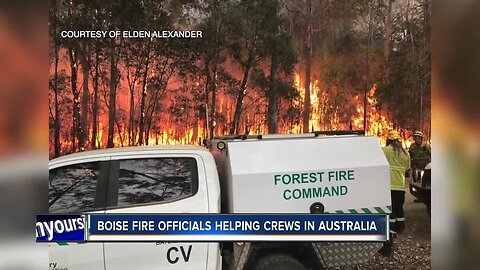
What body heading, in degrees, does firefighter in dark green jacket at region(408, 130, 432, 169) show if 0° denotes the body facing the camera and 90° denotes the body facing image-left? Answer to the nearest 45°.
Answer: approximately 0°

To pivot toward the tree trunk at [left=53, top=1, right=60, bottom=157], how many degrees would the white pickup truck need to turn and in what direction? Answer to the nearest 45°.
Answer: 0° — it already faces it

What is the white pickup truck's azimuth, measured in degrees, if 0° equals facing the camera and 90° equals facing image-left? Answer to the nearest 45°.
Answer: approximately 90°

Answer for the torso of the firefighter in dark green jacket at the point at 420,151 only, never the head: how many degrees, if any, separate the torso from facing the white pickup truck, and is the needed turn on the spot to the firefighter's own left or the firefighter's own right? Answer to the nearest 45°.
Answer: approximately 45° to the firefighter's own right

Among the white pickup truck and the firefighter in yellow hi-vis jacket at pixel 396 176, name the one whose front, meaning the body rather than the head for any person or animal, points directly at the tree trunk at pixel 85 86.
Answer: the white pickup truck
